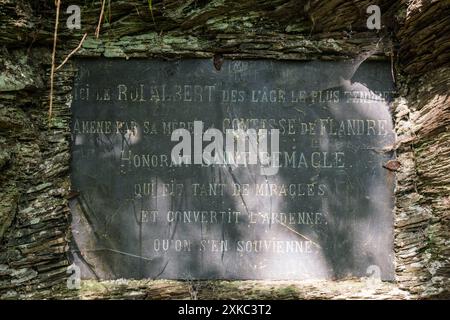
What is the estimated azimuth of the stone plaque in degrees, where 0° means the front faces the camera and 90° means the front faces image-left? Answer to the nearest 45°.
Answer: approximately 0°
